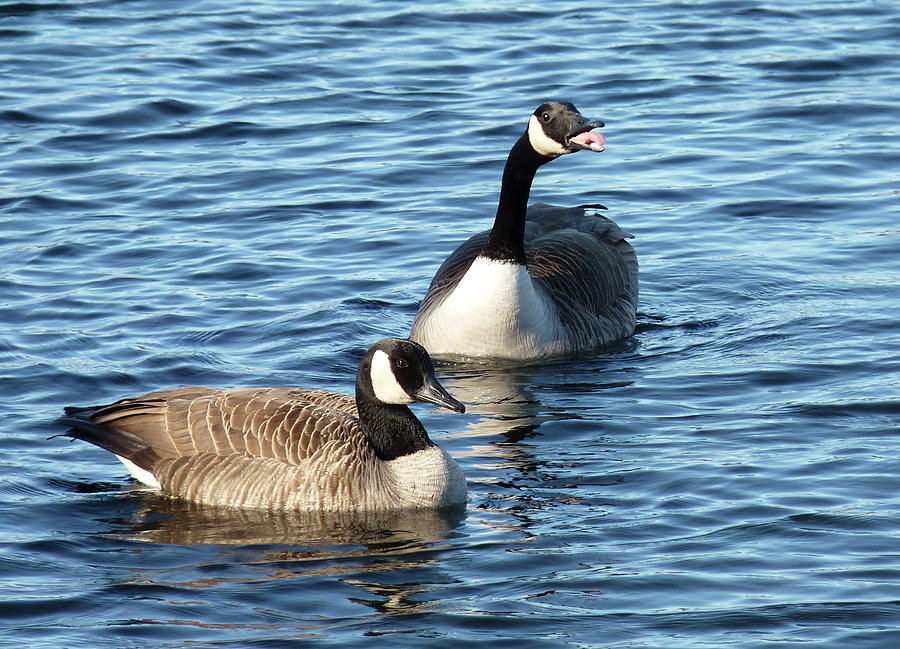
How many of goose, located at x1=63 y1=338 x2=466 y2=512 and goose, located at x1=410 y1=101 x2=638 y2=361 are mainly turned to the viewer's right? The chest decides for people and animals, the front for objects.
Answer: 1

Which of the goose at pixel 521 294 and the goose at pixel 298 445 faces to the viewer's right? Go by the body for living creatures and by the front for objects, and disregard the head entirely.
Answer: the goose at pixel 298 445

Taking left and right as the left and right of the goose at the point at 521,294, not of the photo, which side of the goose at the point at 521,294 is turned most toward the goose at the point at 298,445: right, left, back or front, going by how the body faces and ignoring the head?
front

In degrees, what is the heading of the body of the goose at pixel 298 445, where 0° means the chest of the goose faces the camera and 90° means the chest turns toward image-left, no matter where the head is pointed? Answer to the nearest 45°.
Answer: approximately 270°

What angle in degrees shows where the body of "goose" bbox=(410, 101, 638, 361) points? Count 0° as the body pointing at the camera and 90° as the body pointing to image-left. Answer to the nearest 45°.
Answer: approximately 45°

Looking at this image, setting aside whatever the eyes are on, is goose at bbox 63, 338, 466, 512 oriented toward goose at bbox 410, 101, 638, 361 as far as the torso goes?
no
